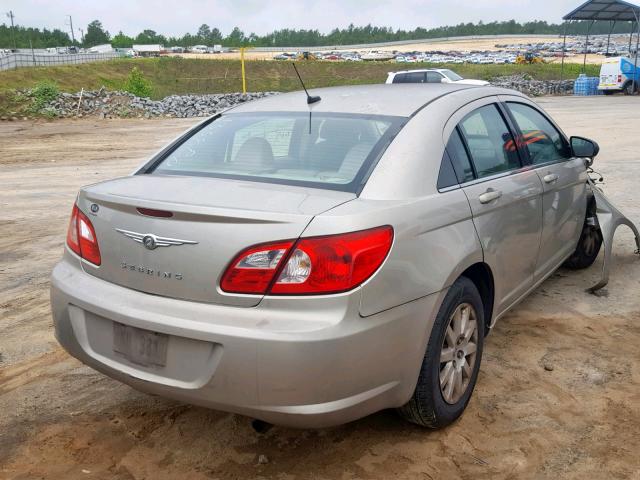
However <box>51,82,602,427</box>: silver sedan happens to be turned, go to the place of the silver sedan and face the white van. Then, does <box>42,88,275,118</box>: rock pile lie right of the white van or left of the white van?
left

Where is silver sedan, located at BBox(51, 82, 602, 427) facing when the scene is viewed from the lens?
facing away from the viewer and to the right of the viewer

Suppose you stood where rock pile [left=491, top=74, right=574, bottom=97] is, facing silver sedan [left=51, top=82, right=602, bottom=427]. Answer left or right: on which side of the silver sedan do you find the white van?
left

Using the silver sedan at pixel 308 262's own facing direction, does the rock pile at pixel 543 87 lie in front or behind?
in front

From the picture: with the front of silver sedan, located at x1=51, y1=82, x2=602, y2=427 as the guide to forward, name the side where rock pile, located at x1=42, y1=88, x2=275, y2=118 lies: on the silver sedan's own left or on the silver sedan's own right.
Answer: on the silver sedan's own left
